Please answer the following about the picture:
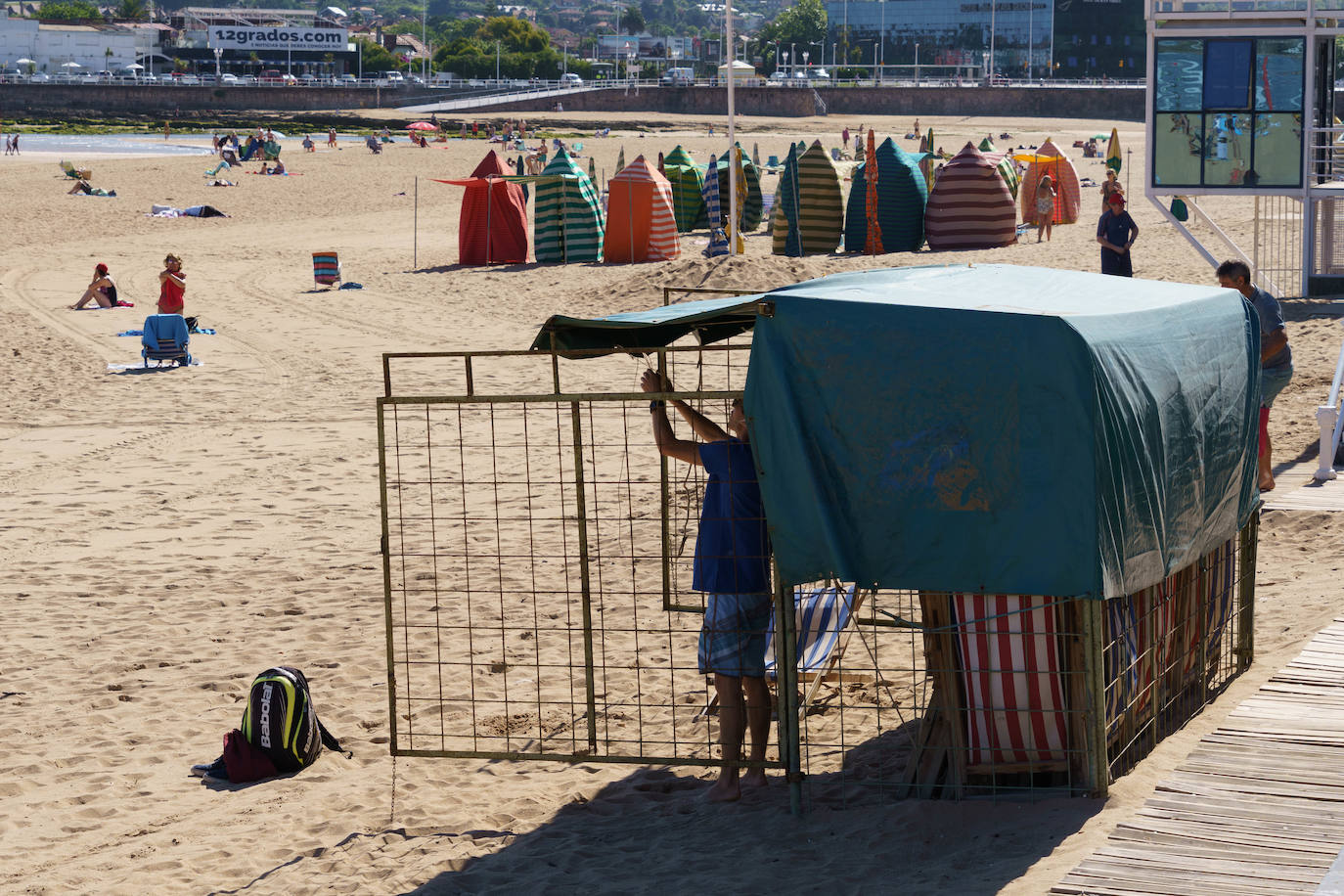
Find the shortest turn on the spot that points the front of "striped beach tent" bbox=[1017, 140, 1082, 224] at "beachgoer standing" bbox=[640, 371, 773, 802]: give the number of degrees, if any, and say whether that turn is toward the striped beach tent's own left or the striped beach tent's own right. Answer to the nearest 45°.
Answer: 0° — it already faces them

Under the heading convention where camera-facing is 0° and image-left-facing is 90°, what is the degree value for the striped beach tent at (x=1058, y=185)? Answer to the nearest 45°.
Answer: approximately 0°

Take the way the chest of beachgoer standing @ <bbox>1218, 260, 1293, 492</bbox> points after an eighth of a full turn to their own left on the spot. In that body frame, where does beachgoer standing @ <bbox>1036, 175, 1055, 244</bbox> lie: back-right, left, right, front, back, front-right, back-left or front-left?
back-right

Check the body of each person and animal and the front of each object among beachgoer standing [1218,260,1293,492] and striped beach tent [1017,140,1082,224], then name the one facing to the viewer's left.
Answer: the beachgoer standing

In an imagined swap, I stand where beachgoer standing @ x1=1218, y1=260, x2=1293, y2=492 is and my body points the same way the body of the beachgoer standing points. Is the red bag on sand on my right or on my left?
on my left

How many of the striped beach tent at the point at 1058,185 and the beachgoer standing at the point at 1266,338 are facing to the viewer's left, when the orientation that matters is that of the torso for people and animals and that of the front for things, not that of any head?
1

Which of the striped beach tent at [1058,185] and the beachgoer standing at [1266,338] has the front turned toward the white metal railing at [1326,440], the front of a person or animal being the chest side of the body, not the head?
the striped beach tent

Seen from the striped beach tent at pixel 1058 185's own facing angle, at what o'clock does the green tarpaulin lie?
The green tarpaulin is roughly at 12 o'clock from the striped beach tent.

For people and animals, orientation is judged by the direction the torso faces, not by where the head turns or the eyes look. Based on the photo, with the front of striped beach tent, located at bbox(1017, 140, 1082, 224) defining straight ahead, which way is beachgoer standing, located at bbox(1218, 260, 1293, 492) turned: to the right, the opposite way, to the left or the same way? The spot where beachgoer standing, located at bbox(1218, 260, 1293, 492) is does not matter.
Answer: to the right

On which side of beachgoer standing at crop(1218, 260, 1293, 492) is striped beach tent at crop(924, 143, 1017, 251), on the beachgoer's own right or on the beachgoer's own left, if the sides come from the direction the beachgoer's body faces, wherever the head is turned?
on the beachgoer's own right

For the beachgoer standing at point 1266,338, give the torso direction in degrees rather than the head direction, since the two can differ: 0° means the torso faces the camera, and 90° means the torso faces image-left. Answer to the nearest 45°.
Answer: approximately 90°

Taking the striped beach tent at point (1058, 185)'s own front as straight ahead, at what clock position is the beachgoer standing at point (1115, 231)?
The beachgoer standing is roughly at 12 o'clock from the striped beach tent.
